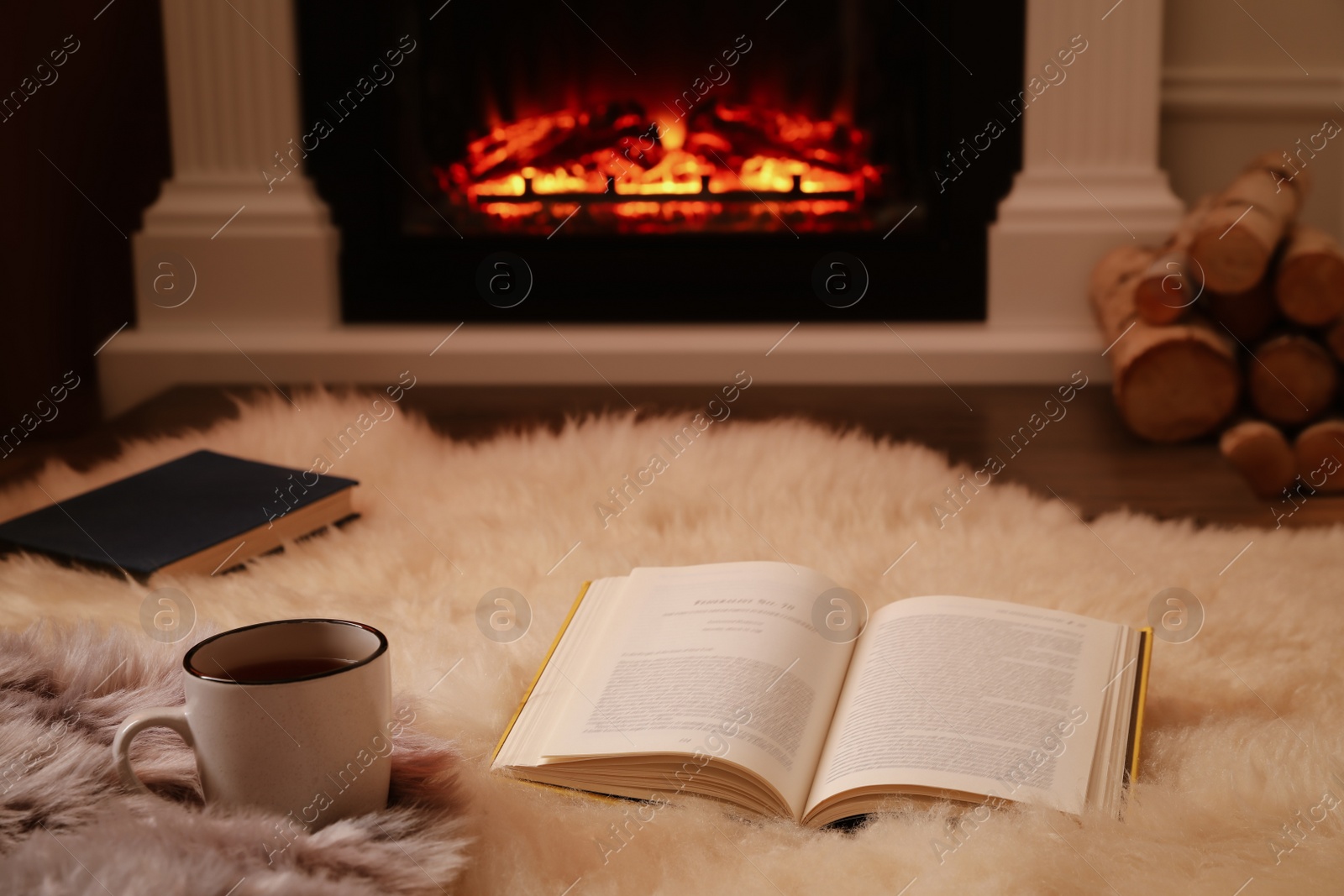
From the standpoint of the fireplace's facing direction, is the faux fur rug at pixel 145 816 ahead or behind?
ahead

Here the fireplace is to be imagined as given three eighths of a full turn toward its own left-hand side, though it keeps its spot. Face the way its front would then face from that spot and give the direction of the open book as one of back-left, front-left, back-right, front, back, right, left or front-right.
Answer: back-right

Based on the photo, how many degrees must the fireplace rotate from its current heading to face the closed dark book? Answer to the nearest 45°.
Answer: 0° — it already faces it

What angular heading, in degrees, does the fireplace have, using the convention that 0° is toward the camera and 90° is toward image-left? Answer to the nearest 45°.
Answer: approximately 0°

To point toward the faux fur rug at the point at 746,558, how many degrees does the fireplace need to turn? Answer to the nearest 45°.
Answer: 0° — it already faces it
